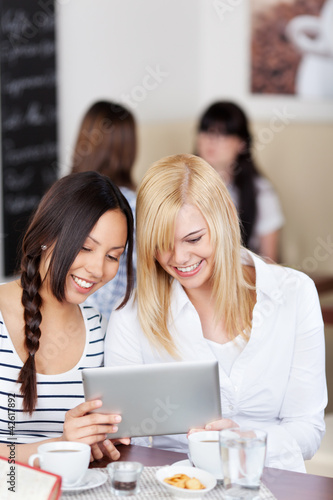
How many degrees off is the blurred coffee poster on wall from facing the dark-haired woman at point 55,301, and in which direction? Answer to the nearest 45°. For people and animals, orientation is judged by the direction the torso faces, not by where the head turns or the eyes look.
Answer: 0° — it already faces them

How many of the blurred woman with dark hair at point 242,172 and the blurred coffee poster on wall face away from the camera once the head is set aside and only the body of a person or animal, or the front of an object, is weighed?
0

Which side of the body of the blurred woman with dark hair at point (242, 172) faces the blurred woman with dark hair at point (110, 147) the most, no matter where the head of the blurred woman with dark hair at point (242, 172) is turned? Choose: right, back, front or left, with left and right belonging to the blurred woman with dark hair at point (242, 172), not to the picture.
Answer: front

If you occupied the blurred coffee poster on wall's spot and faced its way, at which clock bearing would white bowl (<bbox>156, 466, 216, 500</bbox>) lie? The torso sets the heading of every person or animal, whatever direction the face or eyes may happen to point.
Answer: The white bowl is roughly at 12 o'clock from the blurred coffee poster on wall.

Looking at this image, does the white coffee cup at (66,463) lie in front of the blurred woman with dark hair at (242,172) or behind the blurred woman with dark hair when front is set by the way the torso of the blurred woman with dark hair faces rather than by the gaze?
in front

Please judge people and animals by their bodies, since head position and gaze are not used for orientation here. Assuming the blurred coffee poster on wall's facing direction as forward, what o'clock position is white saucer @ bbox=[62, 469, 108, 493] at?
The white saucer is roughly at 12 o'clock from the blurred coffee poster on wall.

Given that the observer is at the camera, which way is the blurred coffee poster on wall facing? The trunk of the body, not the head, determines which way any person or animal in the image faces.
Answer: facing the viewer

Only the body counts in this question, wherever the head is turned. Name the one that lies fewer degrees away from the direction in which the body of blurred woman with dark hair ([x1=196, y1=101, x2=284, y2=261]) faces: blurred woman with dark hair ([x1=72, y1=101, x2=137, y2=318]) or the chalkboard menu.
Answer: the blurred woman with dark hair

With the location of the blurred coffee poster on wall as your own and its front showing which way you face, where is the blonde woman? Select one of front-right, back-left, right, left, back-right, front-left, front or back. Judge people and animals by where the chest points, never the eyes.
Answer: front

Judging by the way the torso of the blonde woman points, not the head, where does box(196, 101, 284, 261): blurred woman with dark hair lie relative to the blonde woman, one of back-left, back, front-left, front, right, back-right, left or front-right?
back-right

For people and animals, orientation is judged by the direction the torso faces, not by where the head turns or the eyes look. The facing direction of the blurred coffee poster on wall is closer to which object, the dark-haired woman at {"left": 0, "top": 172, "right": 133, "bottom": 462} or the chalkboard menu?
the dark-haired woman

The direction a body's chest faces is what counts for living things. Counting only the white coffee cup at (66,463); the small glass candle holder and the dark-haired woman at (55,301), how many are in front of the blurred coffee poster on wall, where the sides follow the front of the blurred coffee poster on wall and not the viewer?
3

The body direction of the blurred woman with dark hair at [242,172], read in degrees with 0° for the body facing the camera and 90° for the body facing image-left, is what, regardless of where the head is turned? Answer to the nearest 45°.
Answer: approximately 45°

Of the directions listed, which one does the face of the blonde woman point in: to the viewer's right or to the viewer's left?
to the viewer's left

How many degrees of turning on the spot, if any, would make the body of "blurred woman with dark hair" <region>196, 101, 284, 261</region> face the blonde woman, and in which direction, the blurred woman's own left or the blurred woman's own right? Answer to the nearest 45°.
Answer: approximately 45° to the blurred woman's own left
